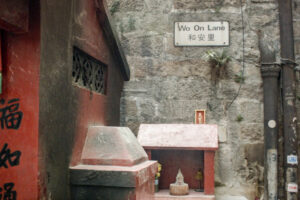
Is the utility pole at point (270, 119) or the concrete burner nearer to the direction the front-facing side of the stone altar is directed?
the concrete burner

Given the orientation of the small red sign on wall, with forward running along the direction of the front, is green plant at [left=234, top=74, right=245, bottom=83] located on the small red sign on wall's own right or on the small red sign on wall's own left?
on the small red sign on wall's own left

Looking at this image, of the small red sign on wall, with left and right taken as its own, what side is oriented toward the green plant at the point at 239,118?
left

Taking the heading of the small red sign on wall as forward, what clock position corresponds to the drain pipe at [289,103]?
The drain pipe is roughly at 9 o'clock from the small red sign on wall.

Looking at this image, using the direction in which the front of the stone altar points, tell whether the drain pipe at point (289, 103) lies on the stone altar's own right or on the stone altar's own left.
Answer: on the stone altar's own left

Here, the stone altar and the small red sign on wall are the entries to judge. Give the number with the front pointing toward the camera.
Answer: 2

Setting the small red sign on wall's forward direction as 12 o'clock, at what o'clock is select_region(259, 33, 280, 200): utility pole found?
The utility pole is roughly at 9 o'clock from the small red sign on wall.

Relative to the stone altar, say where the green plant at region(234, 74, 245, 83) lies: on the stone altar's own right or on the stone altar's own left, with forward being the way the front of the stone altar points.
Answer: on the stone altar's own left

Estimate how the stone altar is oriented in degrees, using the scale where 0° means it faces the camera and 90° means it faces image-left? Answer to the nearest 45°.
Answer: approximately 0°

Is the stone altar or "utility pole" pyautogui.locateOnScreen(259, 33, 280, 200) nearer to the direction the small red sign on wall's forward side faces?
the stone altar

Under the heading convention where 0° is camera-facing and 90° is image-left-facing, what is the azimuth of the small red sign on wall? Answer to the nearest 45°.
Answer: approximately 0°
